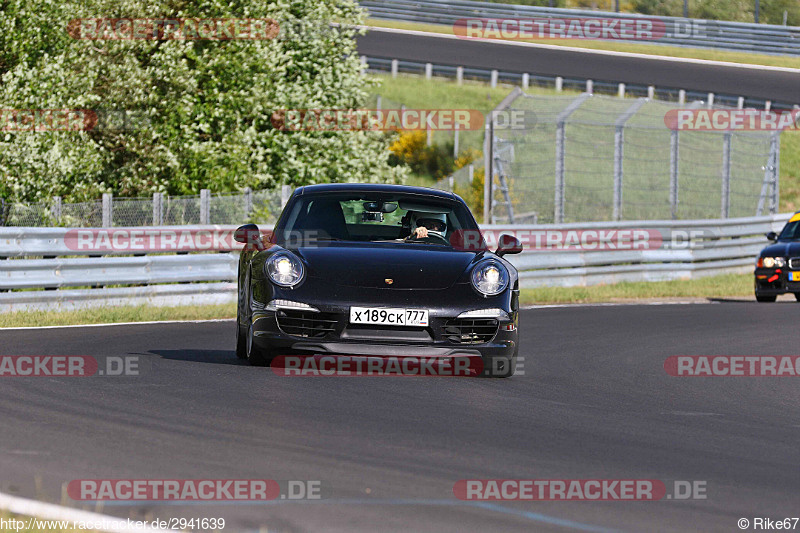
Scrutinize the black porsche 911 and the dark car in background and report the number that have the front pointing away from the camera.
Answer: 0

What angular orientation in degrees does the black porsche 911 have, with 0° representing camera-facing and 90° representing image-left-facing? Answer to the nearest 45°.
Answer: approximately 0°

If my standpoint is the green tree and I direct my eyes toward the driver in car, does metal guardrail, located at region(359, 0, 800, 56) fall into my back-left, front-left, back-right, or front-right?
back-left

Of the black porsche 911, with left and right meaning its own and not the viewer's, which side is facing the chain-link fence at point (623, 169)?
back

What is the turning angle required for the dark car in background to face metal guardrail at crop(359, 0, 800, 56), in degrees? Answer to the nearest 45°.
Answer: approximately 135° to its right

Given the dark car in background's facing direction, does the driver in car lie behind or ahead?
ahead

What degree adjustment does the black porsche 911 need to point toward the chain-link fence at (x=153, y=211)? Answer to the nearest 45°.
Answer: approximately 180°

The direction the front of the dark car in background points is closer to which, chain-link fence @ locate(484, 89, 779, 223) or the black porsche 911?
the black porsche 911

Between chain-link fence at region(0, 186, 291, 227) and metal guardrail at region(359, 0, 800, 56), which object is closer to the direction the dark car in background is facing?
the chain-link fence

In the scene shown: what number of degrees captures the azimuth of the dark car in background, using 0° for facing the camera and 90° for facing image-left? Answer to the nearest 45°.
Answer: approximately 45°
